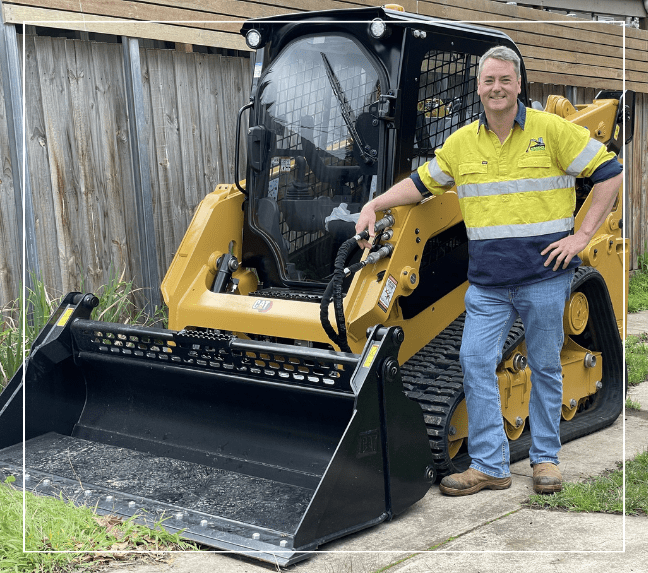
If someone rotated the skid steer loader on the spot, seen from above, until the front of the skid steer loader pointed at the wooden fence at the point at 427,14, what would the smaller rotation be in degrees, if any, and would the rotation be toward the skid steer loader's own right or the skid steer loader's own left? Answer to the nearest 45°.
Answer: approximately 135° to the skid steer loader's own right

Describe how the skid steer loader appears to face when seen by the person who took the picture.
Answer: facing the viewer and to the left of the viewer

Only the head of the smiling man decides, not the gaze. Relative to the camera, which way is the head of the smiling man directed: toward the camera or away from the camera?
toward the camera

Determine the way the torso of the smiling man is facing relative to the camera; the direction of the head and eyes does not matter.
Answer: toward the camera
